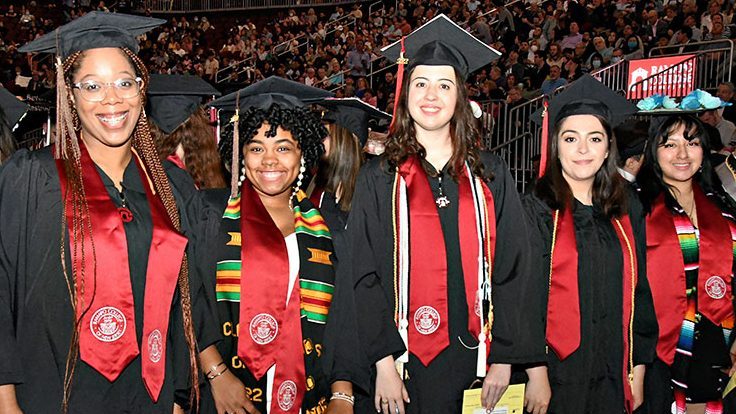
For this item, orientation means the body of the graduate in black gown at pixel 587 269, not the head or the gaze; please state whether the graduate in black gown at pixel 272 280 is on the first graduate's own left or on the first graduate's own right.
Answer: on the first graduate's own right

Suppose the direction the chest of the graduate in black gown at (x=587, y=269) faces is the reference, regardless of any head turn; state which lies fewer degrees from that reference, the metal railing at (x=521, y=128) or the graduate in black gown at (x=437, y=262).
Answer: the graduate in black gown

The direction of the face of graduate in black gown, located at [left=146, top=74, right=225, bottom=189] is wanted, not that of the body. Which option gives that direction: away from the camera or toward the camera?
away from the camera

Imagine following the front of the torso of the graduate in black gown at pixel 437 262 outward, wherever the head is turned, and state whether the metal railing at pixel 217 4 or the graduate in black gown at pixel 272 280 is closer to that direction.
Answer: the graduate in black gown

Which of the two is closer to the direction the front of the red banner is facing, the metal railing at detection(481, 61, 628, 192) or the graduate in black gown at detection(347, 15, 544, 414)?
the graduate in black gown

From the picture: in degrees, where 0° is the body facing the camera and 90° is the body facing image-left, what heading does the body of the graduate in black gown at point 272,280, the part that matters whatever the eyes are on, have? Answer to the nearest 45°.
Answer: approximately 0°

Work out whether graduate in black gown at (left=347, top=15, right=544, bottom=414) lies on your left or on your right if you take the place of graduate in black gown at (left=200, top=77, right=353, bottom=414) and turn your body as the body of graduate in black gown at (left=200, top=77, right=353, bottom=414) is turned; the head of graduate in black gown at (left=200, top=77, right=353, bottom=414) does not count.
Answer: on your left

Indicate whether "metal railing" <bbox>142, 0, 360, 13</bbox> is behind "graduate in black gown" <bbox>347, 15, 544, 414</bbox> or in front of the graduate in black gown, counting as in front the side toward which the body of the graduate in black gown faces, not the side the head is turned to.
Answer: behind

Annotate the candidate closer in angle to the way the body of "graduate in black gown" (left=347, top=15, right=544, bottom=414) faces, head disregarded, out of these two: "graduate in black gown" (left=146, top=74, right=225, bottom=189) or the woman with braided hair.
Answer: the woman with braided hair

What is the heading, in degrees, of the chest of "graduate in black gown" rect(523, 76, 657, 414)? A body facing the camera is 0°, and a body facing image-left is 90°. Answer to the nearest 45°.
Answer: approximately 0°
